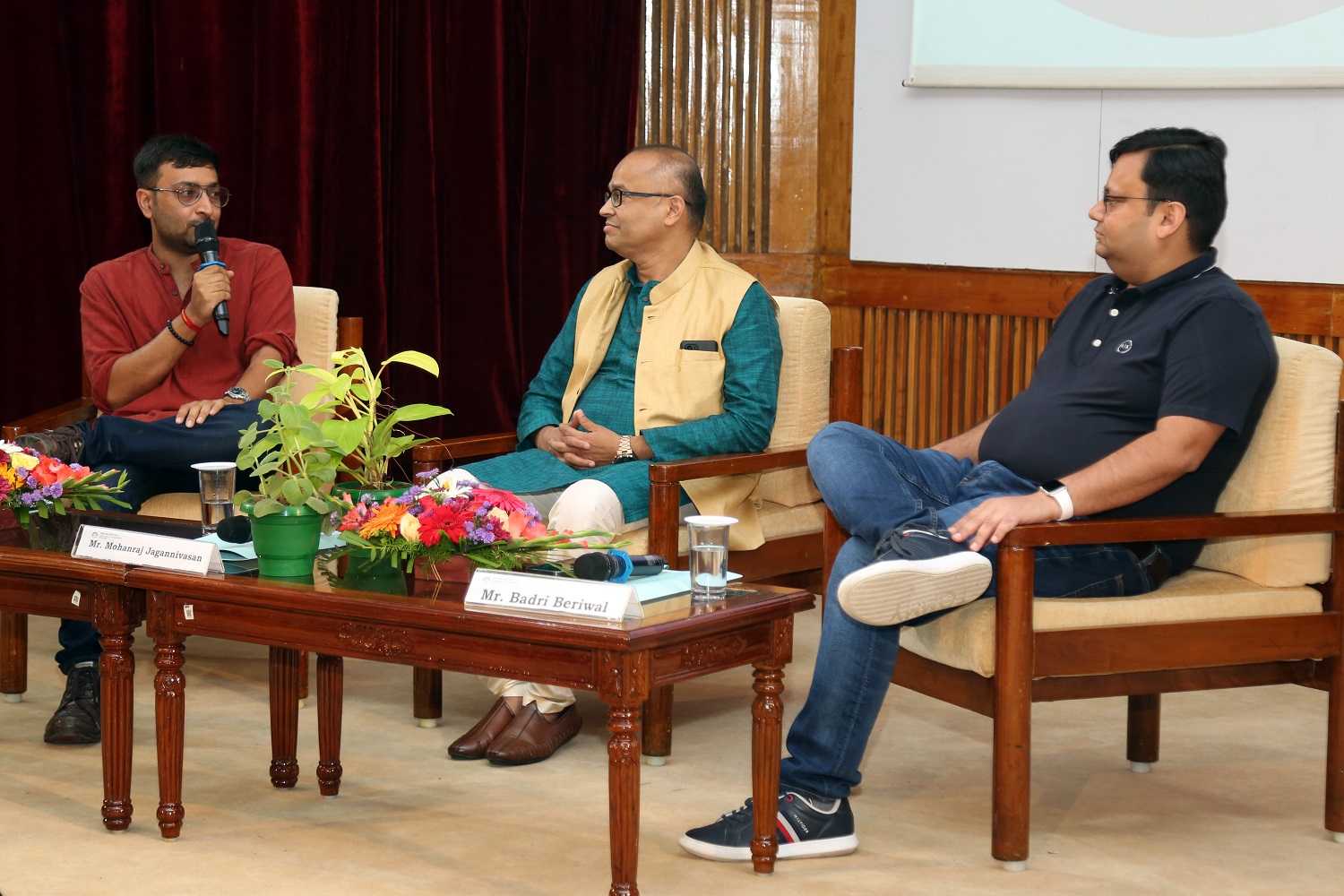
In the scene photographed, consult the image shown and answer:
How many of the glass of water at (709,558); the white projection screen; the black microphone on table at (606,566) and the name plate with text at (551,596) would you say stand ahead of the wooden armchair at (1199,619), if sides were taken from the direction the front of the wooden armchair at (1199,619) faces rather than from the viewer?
3

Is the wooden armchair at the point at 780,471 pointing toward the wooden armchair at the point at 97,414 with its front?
no

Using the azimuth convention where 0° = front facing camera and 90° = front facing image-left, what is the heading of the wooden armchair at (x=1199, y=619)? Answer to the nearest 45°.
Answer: approximately 45°

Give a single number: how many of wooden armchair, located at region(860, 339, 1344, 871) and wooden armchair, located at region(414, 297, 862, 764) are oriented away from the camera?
0

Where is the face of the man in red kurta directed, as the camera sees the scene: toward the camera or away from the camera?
toward the camera

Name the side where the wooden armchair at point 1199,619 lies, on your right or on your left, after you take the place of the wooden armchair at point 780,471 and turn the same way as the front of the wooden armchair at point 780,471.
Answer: on your left

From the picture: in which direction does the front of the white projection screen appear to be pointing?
toward the camera

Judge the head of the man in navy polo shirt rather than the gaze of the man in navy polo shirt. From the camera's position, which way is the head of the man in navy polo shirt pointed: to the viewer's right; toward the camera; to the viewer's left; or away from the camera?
to the viewer's left

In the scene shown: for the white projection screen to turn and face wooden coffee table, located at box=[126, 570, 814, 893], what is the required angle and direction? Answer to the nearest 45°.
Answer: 0° — it already faces it

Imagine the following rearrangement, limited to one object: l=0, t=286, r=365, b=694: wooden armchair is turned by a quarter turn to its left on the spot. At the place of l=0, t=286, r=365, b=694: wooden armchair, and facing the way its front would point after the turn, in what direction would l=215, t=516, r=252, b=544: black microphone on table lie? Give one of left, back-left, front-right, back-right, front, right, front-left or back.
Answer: front-right
